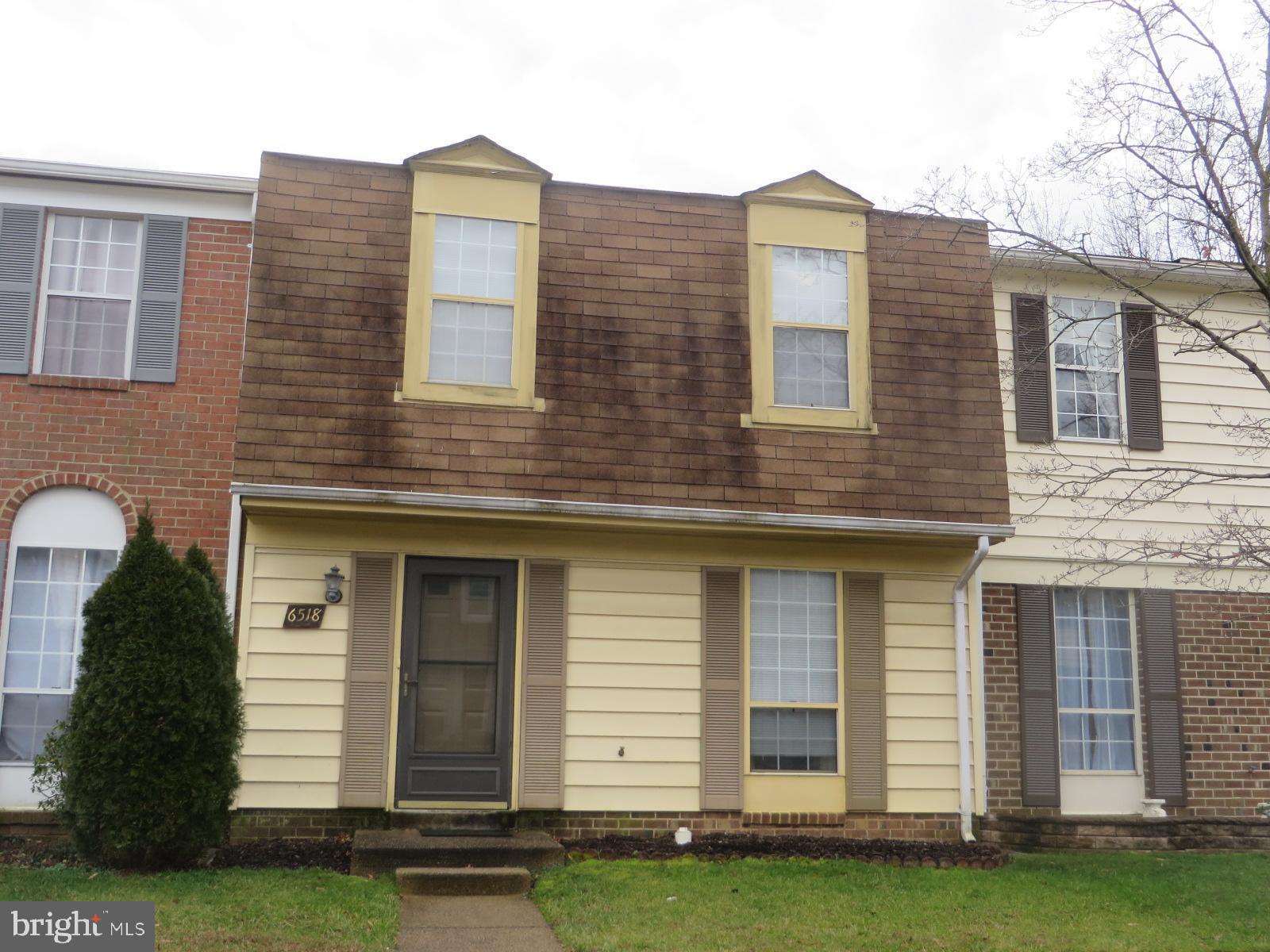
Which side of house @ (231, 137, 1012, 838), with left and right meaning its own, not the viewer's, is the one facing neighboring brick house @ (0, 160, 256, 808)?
right

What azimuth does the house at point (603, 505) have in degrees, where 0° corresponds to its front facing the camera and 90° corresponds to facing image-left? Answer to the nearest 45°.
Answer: approximately 0°

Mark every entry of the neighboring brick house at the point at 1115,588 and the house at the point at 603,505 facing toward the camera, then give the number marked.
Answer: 2

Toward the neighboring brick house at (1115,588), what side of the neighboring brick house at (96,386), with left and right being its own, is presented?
left

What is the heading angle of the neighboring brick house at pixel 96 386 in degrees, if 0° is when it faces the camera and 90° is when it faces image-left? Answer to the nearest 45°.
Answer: approximately 0°

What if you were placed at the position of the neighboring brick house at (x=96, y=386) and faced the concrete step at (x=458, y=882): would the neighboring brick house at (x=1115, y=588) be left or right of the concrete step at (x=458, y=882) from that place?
left

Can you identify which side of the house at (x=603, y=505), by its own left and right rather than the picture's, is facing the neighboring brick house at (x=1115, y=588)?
left
